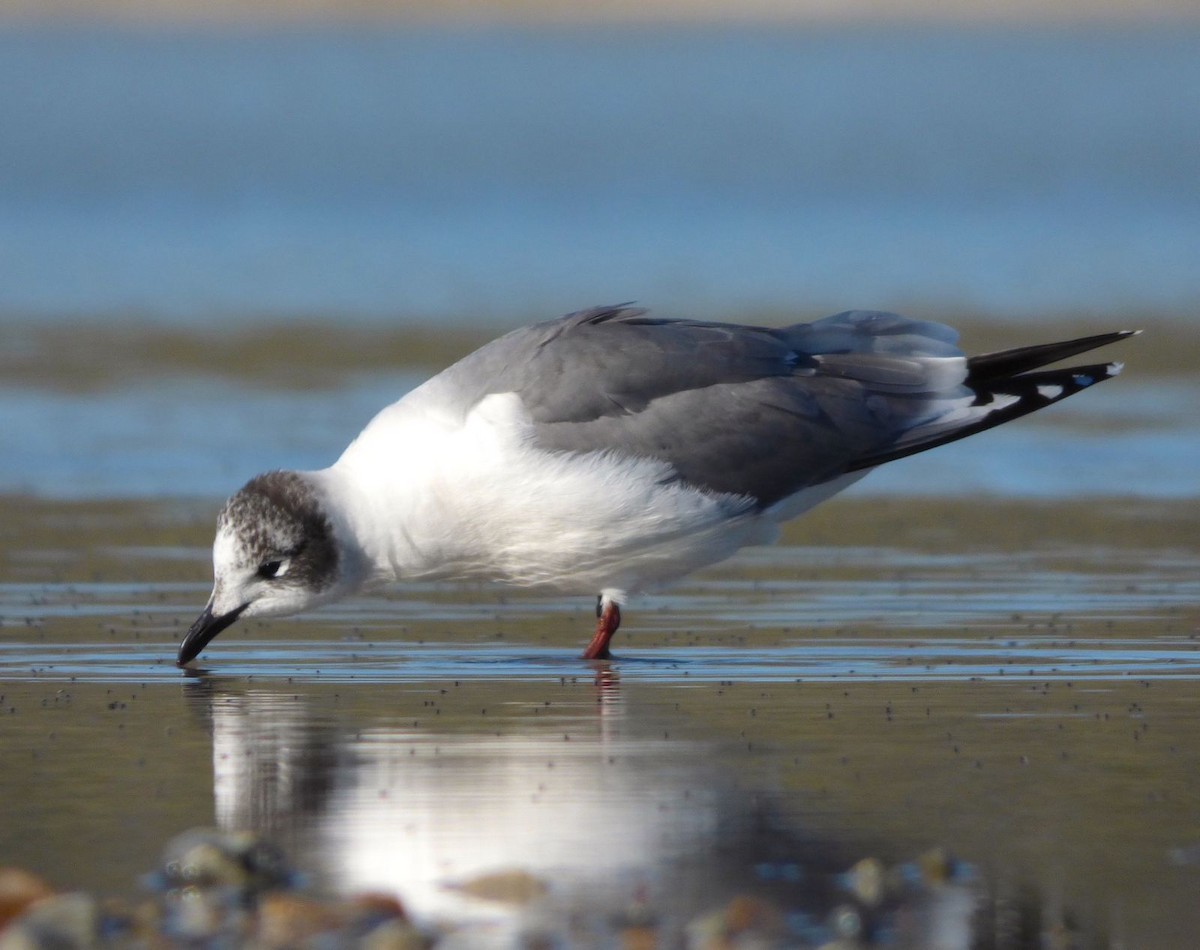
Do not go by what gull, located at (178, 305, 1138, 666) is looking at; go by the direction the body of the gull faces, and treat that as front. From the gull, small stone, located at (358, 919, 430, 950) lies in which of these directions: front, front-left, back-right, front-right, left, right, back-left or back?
left

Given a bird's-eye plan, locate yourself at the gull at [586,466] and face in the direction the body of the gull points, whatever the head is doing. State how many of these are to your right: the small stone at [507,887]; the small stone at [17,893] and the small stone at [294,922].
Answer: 0

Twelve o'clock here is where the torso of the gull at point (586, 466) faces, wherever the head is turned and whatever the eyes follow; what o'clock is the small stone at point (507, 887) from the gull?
The small stone is roughly at 9 o'clock from the gull.

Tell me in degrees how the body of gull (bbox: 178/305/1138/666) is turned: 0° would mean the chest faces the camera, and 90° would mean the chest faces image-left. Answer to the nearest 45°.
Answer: approximately 90°

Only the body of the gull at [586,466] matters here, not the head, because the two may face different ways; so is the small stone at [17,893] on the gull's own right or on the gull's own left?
on the gull's own left

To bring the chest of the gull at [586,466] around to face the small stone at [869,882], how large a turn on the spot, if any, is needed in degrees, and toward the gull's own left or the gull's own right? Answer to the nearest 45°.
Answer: approximately 90° to the gull's own left
